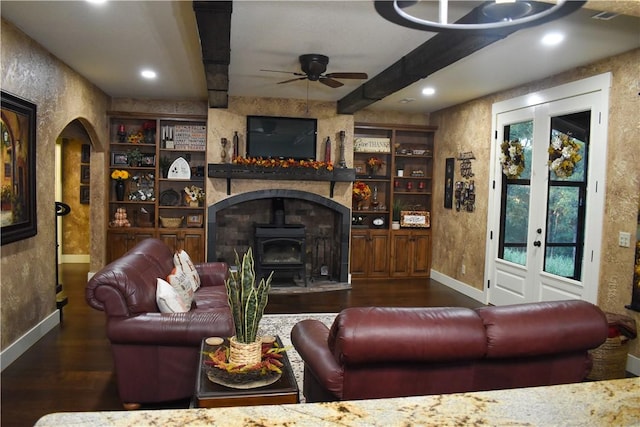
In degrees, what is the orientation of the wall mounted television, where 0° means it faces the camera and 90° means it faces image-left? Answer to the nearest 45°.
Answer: approximately 0°

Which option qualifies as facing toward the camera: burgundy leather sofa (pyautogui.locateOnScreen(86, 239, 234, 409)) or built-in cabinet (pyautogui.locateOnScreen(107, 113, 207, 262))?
the built-in cabinet

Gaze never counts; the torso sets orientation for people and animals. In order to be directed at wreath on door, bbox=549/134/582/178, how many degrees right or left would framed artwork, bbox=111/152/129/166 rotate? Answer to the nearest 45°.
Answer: approximately 45° to its left

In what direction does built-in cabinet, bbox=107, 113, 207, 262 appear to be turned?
toward the camera

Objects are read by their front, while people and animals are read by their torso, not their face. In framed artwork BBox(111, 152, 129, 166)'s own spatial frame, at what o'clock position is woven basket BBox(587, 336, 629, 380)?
The woven basket is roughly at 11 o'clock from the framed artwork.

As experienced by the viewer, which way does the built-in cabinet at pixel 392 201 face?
facing the viewer

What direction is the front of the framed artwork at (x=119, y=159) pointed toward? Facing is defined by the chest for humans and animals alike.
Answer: toward the camera

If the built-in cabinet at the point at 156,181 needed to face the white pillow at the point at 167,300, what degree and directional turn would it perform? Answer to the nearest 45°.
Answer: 0° — it already faces it

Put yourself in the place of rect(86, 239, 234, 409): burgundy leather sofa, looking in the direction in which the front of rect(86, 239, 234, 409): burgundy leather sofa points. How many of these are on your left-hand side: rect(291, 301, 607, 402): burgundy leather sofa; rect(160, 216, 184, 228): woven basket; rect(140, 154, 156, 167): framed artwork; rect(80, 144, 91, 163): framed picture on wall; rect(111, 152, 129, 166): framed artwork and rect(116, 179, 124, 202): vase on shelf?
5

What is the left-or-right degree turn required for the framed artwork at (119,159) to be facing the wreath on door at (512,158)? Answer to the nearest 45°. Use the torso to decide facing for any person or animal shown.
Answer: approximately 45° to its left

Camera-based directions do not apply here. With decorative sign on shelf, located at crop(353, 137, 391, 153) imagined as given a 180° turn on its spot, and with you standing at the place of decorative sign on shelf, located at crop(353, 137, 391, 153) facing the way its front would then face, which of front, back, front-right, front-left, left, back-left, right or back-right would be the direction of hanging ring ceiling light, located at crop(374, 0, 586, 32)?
back

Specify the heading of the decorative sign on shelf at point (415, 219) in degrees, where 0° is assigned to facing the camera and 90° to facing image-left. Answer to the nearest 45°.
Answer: approximately 0°

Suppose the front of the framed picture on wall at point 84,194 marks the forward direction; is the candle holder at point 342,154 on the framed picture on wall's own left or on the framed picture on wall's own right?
on the framed picture on wall's own left
